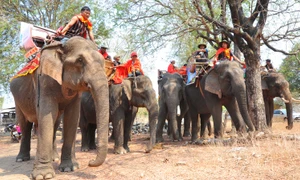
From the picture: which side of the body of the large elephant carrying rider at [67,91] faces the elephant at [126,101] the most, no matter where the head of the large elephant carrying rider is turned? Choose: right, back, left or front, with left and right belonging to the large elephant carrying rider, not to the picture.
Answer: left

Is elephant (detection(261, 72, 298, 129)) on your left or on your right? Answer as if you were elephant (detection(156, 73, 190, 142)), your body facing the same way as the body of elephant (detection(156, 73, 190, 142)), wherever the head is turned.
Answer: on your left

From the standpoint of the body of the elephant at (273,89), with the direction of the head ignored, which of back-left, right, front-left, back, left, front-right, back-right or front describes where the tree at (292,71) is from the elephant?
back-left

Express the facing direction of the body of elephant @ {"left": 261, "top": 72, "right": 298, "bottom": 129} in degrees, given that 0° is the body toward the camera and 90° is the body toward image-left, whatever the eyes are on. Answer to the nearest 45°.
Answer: approximately 315°

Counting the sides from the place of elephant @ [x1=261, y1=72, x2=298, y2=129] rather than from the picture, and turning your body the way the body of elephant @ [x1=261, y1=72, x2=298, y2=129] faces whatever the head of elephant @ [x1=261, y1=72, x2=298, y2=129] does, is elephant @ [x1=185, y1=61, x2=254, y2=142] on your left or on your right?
on your right

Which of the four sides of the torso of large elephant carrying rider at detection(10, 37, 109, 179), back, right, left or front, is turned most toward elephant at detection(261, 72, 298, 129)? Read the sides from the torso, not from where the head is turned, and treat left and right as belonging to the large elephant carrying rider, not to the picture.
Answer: left

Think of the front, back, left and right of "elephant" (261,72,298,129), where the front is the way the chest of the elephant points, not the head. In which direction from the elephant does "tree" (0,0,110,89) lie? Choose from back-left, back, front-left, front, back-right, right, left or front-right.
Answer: back-right
